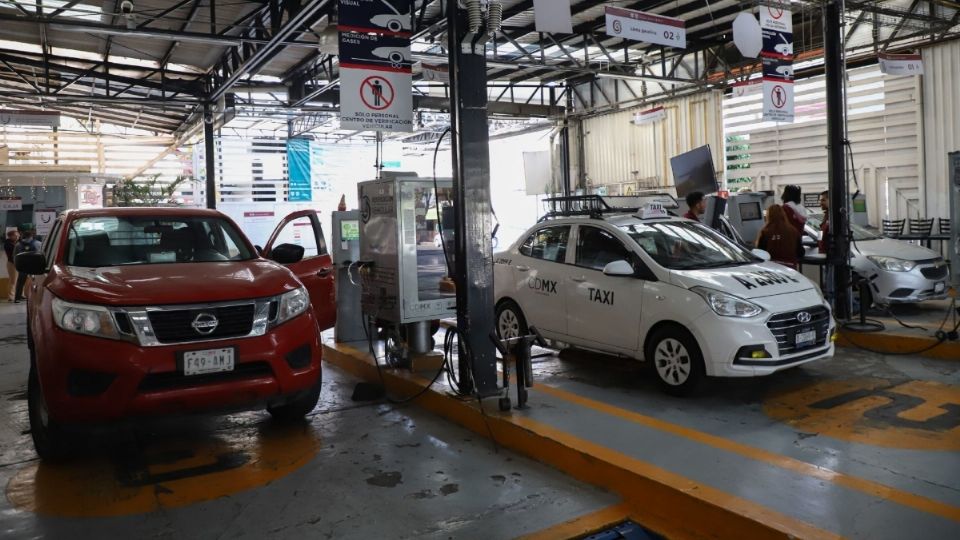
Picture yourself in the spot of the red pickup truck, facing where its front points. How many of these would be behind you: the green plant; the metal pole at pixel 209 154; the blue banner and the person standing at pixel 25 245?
4

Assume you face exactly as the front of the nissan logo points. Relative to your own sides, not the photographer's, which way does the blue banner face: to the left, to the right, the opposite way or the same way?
the same way

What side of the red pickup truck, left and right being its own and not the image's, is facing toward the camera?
front

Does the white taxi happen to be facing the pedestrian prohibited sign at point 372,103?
no

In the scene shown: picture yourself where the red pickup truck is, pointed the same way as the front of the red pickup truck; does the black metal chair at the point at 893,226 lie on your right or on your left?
on your left

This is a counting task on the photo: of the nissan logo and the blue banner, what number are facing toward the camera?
2

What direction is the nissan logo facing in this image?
toward the camera

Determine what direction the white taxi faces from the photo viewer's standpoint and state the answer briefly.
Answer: facing the viewer and to the right of the viewer

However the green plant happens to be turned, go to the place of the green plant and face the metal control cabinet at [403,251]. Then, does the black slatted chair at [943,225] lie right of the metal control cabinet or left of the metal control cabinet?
left

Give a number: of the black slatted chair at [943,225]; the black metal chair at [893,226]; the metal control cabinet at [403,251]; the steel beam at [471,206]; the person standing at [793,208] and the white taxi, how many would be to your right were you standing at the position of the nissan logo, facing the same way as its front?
0

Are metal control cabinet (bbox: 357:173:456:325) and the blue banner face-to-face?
no

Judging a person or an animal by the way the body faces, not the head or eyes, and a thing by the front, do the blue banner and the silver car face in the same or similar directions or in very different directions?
same or similar directions

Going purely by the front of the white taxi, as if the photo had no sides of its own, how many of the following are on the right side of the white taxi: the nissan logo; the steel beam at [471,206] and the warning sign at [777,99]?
2

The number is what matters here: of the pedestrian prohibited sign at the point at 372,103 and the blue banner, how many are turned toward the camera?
2

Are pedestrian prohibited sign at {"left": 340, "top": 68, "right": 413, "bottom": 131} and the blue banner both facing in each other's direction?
no
